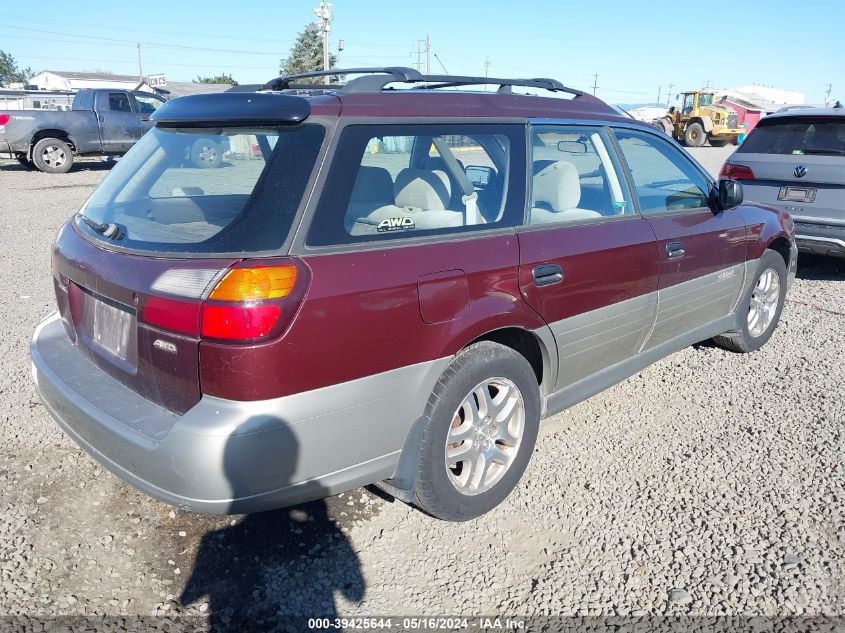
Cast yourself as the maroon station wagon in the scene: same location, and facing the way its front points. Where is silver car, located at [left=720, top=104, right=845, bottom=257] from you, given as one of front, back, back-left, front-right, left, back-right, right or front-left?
front

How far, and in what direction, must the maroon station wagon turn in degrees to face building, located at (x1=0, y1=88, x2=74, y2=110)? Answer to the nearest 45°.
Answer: approximately 90° to its left

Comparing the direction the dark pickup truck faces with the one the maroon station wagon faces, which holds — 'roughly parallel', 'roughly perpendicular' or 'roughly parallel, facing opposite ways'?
roughly parallel

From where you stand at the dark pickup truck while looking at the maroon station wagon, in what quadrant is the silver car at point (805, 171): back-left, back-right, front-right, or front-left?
front-left

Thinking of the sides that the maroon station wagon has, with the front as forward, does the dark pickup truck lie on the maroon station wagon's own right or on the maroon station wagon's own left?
on the maroon station wagon's own left

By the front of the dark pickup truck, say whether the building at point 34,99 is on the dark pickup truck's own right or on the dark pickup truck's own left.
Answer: on the dark pickup truck's own left

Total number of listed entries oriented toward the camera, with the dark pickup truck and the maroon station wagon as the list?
0

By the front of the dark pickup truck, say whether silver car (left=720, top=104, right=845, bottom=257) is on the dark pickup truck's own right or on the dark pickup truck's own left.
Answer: on the dark pickup truck's own right

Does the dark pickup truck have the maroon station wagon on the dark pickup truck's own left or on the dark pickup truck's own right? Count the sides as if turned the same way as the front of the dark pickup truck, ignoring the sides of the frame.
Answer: on the dark pickup truck's own right

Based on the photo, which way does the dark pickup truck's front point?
to the viewer's right

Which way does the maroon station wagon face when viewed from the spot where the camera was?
facing away from the viewer and to the right of the viewer
